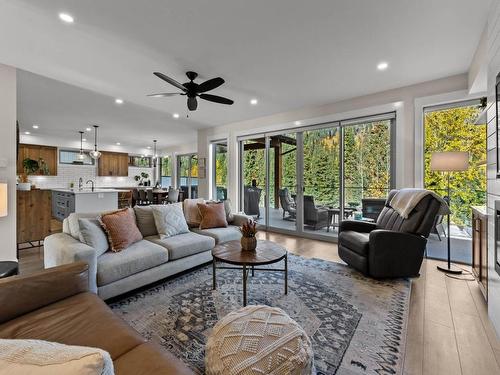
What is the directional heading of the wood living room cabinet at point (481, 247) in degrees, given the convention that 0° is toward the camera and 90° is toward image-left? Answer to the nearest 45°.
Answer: approximately 90°

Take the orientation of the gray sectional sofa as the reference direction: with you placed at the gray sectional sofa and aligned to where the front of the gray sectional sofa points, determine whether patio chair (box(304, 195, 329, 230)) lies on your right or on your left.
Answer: on your left

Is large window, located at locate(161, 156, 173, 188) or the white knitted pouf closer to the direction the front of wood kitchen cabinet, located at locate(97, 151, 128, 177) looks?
the white knitted pouf

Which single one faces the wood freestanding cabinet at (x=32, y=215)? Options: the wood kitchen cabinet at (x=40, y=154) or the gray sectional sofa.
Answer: the wood kitchen cabinet at (x=40, y=154)

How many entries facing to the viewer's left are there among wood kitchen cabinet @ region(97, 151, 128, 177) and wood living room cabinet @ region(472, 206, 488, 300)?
1

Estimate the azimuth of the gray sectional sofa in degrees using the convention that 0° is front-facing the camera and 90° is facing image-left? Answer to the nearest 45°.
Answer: approximately 315°
